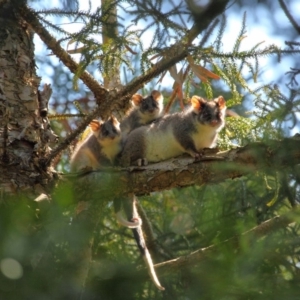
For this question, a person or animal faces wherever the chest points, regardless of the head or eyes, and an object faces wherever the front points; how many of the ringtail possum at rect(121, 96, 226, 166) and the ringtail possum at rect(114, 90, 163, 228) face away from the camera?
0

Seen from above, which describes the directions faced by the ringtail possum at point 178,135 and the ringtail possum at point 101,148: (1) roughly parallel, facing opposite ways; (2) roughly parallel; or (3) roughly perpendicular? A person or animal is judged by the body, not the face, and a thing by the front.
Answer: roughly parallel

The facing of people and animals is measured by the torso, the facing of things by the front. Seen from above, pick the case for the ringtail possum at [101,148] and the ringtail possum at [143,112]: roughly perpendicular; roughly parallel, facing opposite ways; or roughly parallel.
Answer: roughly parallel

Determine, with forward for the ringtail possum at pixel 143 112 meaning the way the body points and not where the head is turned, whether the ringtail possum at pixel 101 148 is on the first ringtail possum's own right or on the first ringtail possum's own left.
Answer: on the first ringtail possum's own right

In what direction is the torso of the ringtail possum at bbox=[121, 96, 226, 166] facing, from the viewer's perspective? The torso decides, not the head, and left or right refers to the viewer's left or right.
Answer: facing the viewer and to the right of the viewer

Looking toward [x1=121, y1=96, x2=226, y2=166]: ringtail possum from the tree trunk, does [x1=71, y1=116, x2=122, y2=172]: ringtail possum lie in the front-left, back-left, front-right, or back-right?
front-left

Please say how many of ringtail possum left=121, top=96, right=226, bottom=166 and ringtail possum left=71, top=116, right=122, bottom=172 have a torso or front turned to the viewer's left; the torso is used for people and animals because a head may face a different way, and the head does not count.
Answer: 0

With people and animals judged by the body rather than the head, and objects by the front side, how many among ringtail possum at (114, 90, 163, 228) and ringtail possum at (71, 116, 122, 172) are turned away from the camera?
0

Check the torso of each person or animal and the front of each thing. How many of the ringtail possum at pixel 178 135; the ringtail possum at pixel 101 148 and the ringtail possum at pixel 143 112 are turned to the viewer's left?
0
